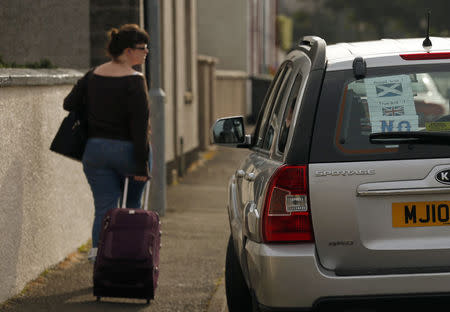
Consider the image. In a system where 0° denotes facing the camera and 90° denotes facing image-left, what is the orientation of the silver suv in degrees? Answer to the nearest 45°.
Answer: approximately 180°

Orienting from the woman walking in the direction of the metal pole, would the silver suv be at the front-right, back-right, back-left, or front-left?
back-right
